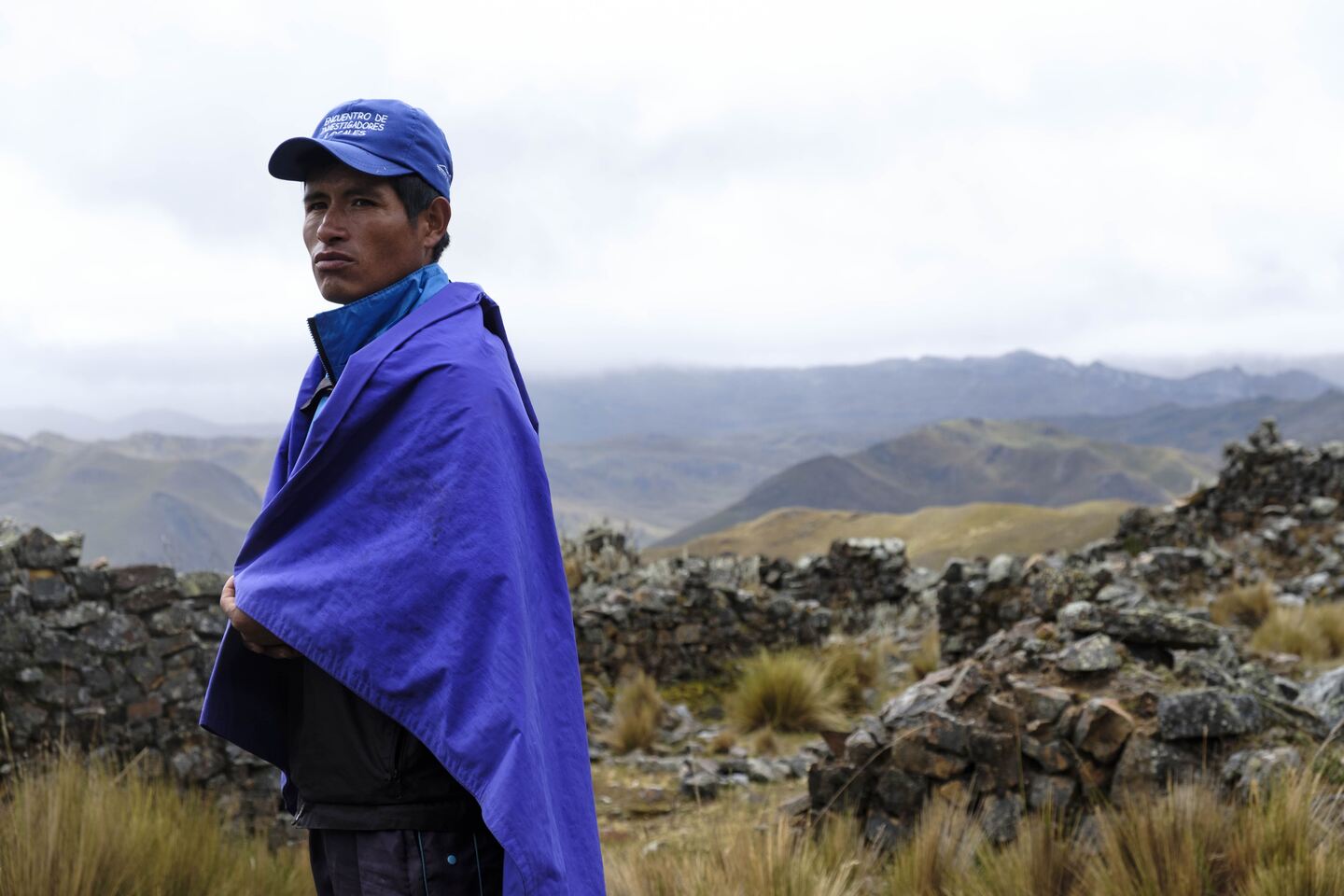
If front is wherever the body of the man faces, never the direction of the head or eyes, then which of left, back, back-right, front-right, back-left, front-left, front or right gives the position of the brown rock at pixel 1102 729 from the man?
back-right

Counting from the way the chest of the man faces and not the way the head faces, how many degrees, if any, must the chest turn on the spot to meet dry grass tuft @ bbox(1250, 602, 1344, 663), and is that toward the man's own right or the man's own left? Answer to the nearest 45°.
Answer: approximately 135° to the man's own right

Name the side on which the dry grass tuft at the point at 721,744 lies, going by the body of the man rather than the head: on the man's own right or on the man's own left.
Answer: on the man's own right

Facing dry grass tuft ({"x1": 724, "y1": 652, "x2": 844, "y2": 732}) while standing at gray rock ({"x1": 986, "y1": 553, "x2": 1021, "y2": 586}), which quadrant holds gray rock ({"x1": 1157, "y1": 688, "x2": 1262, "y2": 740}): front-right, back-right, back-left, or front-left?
front-left

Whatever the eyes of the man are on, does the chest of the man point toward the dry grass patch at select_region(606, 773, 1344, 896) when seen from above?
no

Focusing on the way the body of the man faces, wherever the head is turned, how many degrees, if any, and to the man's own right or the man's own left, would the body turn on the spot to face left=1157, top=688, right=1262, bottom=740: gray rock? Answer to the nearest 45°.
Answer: approximately 135° to the man's own right

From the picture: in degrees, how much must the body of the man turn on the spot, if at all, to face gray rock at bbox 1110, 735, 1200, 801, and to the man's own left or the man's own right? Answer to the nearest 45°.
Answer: approximately 135° to the man's own right

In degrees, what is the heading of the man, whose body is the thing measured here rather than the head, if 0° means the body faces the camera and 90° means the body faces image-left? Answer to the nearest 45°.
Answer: approximately 90°

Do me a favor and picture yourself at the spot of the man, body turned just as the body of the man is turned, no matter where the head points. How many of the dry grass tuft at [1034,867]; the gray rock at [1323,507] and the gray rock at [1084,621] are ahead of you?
0

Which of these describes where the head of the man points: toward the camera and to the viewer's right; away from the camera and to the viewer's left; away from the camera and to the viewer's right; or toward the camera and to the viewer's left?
toward the camera and to the viewer's left
